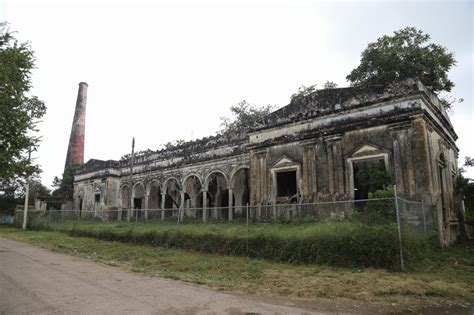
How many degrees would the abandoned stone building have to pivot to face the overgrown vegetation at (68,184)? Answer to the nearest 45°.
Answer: approximately 90° to its right

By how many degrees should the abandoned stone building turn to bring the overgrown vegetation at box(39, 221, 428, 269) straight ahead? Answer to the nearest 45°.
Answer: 0° — it already faces it

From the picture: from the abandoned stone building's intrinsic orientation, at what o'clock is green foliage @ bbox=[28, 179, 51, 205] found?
The green foliage is roughly at 3 o'clock from the abandoned stone building.

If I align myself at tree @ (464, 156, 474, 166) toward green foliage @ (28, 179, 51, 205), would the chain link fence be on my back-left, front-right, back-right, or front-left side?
front-left

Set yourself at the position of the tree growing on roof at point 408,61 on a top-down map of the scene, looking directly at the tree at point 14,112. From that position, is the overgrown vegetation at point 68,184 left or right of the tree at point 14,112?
right

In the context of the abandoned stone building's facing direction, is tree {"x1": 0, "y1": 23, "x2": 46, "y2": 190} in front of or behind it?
in front

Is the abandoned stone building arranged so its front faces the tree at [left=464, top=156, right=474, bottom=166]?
no

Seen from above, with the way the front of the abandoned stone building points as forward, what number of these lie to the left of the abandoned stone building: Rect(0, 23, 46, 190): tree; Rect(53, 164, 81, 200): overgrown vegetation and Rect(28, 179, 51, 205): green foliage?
0

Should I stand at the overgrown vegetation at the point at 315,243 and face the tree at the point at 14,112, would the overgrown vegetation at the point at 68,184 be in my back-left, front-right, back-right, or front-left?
front-right

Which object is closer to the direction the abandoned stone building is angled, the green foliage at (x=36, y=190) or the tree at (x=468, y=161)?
the green foliage
